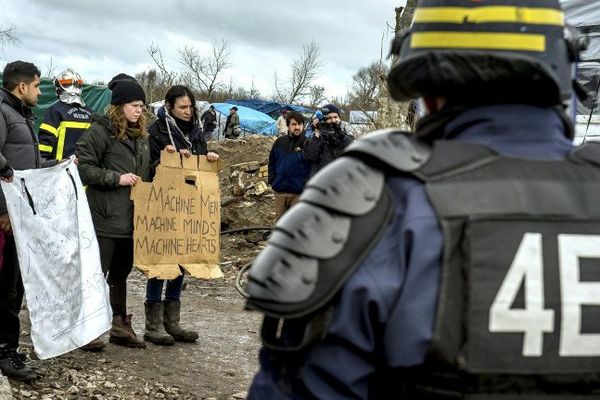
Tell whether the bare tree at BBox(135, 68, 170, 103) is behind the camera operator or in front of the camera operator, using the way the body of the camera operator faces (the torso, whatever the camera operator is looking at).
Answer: behind

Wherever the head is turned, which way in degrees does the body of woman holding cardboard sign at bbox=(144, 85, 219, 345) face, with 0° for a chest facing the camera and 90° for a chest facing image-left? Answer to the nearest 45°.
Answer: approximately 315°

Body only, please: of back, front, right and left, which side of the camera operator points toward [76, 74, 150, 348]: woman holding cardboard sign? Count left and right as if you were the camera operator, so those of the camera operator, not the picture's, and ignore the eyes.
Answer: front

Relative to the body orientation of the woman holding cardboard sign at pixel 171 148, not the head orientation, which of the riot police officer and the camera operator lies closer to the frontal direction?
the riot police officer

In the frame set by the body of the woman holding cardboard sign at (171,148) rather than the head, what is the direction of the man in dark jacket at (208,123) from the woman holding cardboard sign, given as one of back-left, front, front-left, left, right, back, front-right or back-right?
back-left

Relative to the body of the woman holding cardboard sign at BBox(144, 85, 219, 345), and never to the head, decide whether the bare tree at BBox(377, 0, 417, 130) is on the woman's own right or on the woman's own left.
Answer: on the woman's own left

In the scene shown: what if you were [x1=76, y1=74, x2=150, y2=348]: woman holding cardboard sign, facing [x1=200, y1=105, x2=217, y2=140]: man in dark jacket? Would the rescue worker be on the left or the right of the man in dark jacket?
left

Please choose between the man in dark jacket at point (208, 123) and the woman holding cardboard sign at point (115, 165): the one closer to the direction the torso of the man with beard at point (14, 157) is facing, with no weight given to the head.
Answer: the woman holding cardboard sign

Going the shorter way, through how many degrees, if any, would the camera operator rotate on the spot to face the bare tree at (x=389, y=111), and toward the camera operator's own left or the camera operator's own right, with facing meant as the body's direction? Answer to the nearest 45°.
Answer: approximately 135° to the camera operator's own left

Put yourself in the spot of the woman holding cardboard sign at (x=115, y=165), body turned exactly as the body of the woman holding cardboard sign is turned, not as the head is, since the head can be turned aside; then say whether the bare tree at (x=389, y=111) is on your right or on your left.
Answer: on your left

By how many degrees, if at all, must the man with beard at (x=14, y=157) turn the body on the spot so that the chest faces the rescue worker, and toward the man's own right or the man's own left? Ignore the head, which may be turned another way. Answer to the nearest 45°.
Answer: approximately 90° to the man's own left

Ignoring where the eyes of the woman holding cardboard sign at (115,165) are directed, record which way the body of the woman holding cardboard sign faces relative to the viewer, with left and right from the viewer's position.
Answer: facing the viewer and to the right of the viewer

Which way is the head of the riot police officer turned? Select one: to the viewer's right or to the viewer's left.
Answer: to the viewer's left

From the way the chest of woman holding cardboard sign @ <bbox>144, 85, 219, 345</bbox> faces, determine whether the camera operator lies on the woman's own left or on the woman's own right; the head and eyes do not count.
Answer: on the woman's own left
